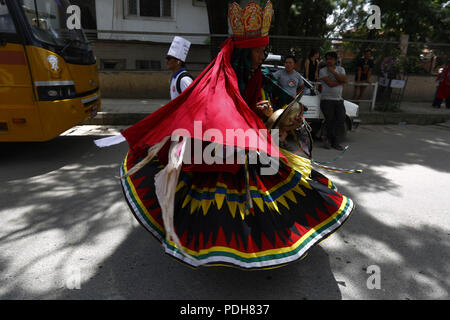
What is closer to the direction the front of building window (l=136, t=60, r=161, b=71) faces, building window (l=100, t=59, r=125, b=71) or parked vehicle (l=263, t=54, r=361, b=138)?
the parked vehicle

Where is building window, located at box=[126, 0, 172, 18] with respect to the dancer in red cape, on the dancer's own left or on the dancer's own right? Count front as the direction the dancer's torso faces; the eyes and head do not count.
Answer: on the dancer's own left

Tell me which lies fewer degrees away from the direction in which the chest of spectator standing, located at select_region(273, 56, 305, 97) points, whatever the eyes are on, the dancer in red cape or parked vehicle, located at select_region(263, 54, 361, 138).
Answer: the dancer in red cape

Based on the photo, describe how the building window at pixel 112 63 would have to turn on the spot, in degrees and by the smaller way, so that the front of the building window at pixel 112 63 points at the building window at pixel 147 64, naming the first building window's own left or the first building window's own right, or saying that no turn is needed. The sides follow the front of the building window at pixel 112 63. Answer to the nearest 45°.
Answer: approximately 90° to the first building window's own left

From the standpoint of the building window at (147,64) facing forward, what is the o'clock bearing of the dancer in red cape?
The dancer in red cape is roughly at 12 o'clock from the building window.
